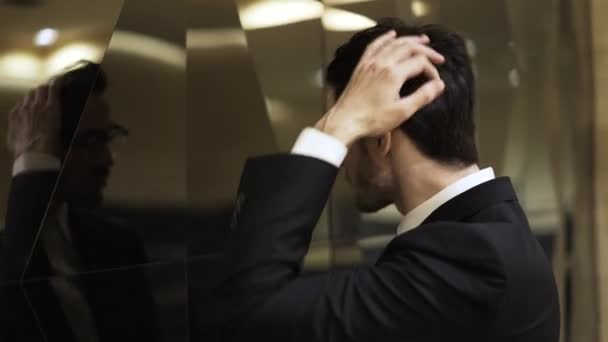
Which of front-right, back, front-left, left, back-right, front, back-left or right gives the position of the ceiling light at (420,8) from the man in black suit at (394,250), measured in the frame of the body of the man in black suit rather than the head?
front-right

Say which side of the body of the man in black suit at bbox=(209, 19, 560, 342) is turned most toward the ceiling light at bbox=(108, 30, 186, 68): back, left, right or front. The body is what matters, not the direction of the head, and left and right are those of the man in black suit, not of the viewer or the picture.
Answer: front

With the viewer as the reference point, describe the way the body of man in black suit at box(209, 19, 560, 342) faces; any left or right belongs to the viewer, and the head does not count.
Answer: facing away from the viewer and to the left of the viewer

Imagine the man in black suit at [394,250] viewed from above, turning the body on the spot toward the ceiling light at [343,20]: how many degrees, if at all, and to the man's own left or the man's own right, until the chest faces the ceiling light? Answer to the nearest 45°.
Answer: approximately 45° to the man's own right

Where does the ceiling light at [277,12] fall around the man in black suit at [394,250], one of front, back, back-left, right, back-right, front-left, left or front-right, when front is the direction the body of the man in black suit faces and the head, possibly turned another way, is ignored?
front-right

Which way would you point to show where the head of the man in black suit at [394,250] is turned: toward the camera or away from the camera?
away from the camera
